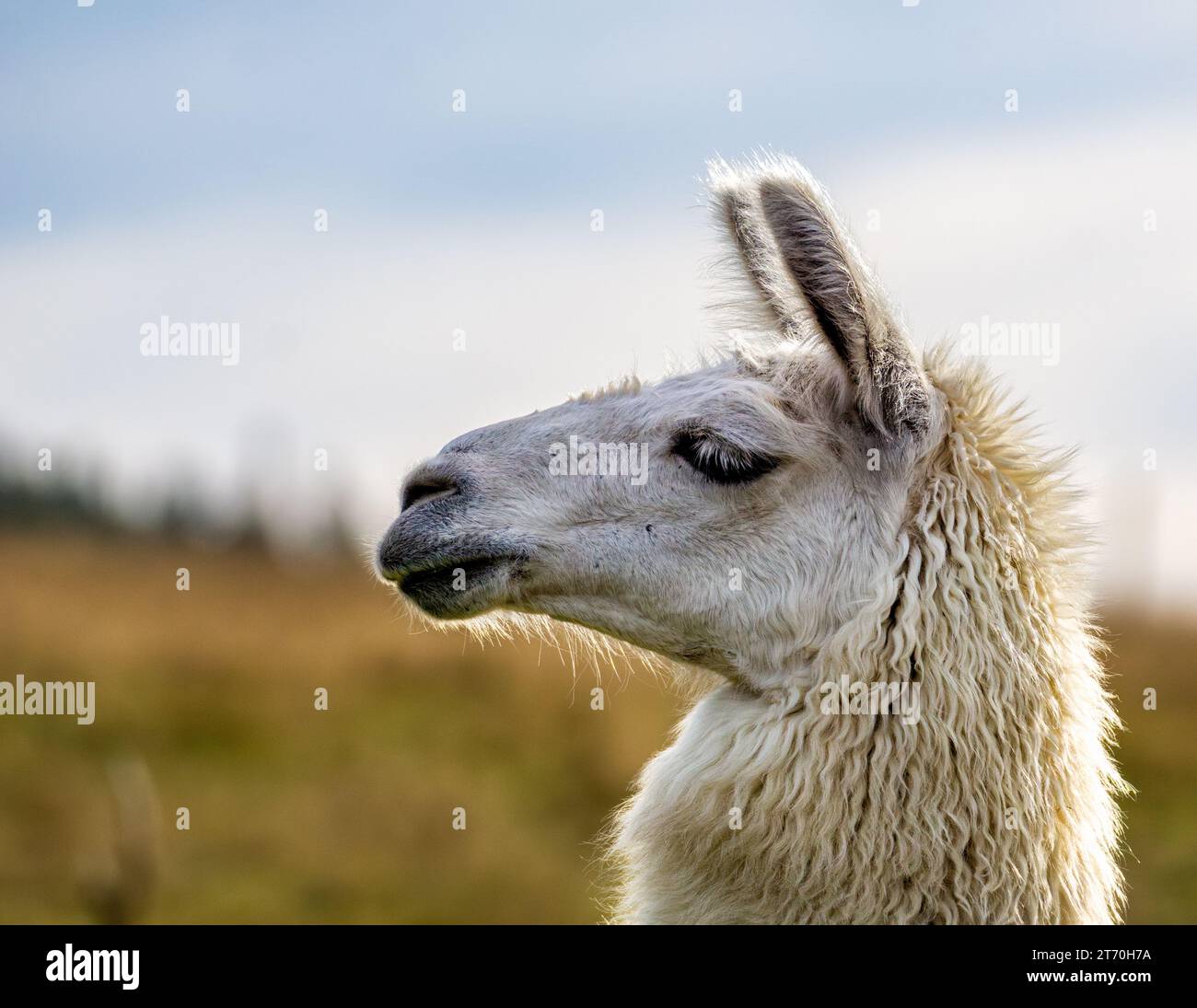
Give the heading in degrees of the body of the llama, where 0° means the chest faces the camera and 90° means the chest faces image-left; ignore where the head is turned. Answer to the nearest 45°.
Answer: approximately 90°
